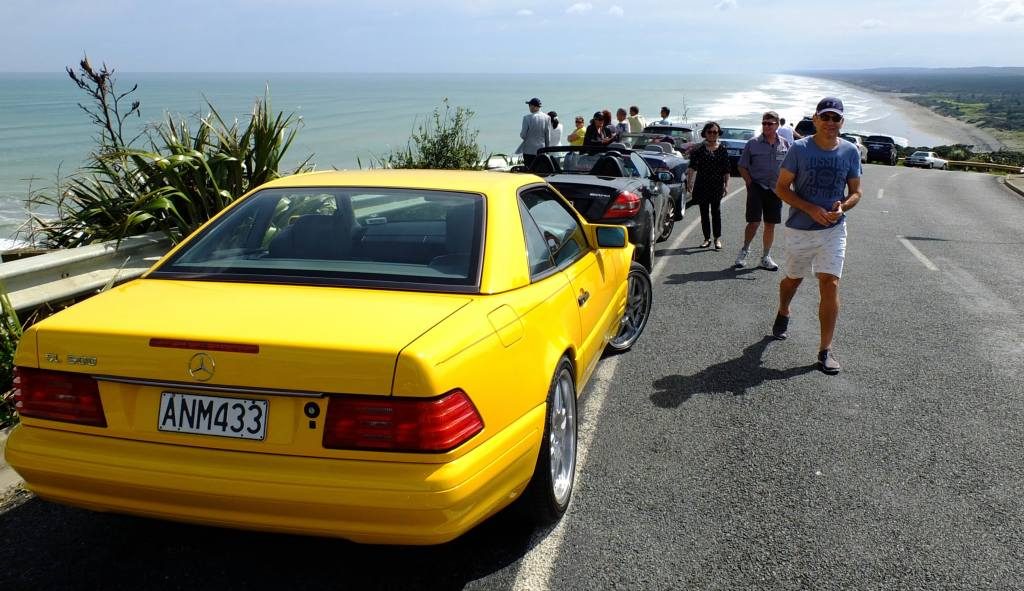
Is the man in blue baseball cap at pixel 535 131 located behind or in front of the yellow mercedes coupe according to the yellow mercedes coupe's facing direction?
in front

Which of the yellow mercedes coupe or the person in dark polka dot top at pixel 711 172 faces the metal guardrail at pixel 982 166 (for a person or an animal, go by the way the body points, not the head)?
the yellow mercedes coupe

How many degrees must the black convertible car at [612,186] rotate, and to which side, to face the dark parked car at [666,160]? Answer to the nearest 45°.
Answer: approximately 45° to its left

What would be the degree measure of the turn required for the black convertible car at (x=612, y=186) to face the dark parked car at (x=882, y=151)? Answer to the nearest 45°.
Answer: approximately 45° to its left

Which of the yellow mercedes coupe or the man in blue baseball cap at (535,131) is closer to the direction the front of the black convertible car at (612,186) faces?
the man in blue baseball cap

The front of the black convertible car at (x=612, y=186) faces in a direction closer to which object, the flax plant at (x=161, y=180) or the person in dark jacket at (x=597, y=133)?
the person in dark jacket

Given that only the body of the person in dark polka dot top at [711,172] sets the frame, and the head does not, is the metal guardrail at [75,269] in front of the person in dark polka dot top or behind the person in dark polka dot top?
in front

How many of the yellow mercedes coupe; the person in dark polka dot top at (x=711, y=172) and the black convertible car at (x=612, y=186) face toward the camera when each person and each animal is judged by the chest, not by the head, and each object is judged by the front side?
1

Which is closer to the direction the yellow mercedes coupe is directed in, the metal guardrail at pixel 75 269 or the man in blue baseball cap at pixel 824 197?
the man in blue baseball cap

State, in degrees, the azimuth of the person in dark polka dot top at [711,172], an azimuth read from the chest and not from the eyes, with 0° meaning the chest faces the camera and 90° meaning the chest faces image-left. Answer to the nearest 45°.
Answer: approximately 0°

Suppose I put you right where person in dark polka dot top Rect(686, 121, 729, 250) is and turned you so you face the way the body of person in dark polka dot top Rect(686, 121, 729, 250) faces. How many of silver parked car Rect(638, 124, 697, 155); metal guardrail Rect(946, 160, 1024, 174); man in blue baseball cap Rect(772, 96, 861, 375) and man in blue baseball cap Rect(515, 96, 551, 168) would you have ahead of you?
1

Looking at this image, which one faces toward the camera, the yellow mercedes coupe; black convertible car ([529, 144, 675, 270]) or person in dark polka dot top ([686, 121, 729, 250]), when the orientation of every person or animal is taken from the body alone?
the person in dark polka dot top

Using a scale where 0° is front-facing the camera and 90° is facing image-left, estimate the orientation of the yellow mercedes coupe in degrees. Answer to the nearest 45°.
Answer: approximately 225°

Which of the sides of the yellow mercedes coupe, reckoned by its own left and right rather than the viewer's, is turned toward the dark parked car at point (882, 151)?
front

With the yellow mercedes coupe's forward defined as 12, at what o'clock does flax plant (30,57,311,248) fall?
The flax plant is roughly at 10 o'clock from the yellow mercedes coupe.

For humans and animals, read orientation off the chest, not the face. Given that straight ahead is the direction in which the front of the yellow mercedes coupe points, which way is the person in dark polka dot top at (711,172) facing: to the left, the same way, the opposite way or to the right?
the opposite way

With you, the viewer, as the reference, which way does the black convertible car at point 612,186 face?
facing away from the viewer and to the right of the viewer
